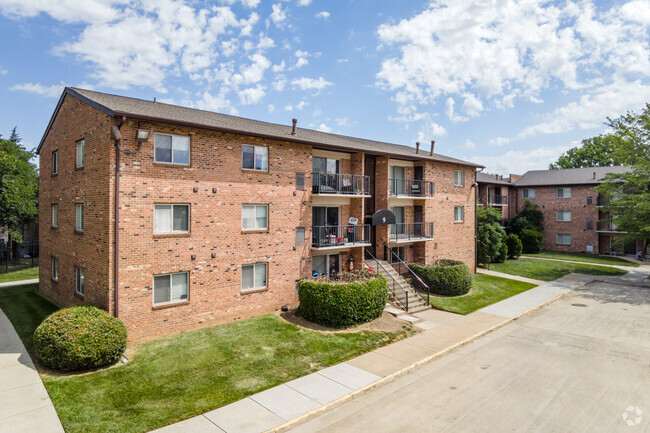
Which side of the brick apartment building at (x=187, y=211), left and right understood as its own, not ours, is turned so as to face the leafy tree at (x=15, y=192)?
back

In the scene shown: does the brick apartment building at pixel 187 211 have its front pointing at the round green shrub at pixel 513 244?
no

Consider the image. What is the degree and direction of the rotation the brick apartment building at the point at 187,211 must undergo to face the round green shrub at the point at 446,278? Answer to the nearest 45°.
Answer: approximately 45° to its left

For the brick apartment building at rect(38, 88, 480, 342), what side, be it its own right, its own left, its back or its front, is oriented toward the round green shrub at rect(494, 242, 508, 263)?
left

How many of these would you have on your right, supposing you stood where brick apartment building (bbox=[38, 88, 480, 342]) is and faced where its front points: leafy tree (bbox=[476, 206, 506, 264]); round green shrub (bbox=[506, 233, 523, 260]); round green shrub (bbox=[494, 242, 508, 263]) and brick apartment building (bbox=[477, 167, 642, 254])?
0

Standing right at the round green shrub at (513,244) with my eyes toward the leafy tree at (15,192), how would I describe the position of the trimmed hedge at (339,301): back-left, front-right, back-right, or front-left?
front-left

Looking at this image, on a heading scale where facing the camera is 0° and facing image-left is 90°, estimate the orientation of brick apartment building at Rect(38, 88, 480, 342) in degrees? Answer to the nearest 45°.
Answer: approximately 315°

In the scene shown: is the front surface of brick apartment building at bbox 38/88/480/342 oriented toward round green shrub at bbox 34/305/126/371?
no

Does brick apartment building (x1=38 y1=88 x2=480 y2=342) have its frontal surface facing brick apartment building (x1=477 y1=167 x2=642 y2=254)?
no

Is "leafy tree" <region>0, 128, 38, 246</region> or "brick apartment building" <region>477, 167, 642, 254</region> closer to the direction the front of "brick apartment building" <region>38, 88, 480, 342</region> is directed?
the brick apartment building

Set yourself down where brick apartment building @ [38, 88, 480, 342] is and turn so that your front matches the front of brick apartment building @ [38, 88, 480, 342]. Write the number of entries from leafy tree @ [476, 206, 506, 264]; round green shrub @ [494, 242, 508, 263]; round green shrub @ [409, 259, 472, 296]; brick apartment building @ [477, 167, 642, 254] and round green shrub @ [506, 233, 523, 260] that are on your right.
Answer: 0

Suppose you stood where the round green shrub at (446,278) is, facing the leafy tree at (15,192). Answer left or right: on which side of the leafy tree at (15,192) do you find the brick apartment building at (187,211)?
left
